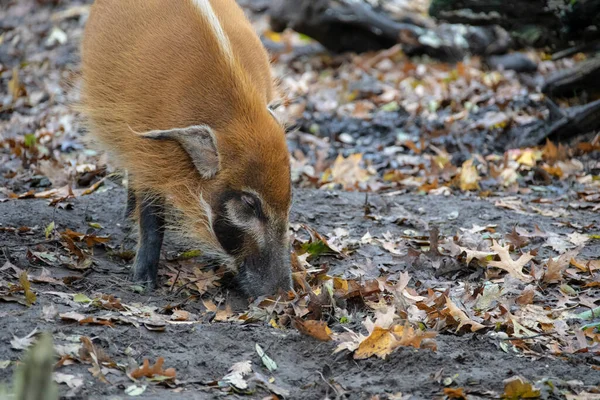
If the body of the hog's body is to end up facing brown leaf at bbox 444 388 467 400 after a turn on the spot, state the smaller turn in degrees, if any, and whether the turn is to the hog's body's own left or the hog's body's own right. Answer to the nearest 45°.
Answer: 0° — it already faces it

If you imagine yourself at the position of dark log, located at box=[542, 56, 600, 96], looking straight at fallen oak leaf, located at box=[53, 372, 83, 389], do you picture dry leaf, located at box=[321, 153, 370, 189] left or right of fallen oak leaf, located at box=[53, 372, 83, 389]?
right

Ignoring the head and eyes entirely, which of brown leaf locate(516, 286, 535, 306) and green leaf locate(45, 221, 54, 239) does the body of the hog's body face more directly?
the brown leaf

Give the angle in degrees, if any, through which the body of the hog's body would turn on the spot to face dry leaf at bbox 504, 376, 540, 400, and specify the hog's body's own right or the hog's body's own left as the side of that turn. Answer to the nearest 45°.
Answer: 0° — it already faces it

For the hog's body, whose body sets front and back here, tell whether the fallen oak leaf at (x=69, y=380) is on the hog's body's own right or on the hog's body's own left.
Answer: on the hog's body's own right

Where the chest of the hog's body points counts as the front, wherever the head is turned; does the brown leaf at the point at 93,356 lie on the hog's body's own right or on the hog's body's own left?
on the hog's body's own right

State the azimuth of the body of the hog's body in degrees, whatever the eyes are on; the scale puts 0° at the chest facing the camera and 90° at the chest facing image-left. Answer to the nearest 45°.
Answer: approximately 315°

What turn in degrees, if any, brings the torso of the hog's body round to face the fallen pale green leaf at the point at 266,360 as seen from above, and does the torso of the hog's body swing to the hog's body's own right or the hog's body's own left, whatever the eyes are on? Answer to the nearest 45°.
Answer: approximately 45° to the hog's body's own right

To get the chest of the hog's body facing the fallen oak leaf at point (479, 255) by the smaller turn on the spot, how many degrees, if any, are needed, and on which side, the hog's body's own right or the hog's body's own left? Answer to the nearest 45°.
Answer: approximately 45° to the hog's body's own left

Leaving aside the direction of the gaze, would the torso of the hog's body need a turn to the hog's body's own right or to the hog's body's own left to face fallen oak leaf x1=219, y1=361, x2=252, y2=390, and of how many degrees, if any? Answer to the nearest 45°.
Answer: approximately 45° to the hog's body's own right

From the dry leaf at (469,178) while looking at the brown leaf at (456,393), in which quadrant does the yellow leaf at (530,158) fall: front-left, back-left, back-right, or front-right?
back-left

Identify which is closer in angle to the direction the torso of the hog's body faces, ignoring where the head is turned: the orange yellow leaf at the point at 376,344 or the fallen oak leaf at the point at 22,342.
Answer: the orange yellow leaf

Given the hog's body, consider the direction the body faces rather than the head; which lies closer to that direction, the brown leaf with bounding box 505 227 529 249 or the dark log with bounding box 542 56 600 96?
the brown leaf
